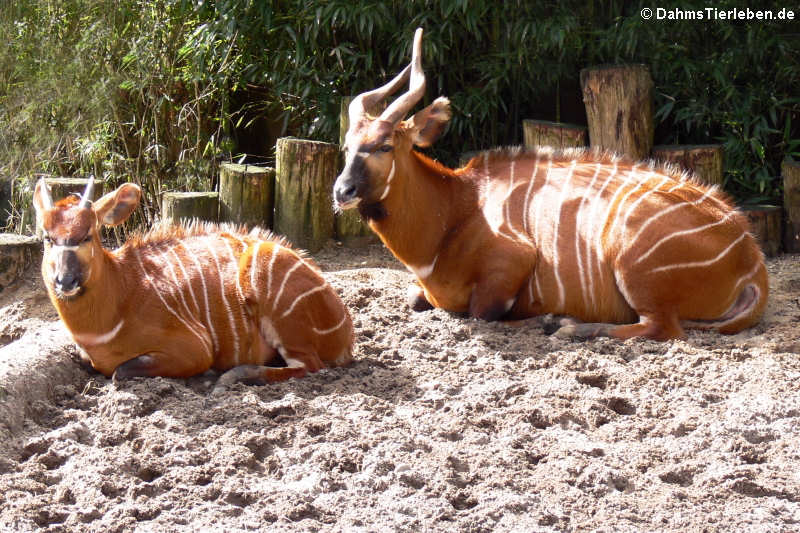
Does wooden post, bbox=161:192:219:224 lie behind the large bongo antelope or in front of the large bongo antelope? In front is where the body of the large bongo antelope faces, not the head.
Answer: in front

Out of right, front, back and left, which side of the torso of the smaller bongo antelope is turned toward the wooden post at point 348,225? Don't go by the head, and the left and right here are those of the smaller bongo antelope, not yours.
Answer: right

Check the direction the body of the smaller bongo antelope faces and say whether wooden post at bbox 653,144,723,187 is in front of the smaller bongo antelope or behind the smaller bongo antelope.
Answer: behind

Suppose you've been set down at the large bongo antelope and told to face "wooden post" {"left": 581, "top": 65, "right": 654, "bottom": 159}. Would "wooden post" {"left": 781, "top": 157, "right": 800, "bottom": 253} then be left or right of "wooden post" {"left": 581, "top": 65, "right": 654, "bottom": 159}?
right

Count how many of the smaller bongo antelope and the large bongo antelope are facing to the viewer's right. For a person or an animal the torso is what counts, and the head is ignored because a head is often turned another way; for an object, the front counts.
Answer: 0

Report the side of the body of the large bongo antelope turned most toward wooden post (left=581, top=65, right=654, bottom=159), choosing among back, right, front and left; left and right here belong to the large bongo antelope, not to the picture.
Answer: right

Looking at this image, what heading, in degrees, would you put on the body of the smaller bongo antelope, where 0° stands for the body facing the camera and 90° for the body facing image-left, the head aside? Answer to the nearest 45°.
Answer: approximately 45°

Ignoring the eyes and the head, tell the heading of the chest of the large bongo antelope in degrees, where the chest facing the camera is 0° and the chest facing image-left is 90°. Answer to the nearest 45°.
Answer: approximately 90°

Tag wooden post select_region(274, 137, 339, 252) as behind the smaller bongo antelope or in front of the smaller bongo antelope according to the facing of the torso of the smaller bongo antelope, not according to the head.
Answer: behind

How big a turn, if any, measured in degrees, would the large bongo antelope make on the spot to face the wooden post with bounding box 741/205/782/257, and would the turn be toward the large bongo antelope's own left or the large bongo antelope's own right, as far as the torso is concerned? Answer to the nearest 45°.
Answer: approximately 135° to the large bongo antelope's own right

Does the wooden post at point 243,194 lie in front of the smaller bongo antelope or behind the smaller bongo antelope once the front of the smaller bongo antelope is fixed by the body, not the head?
behind
